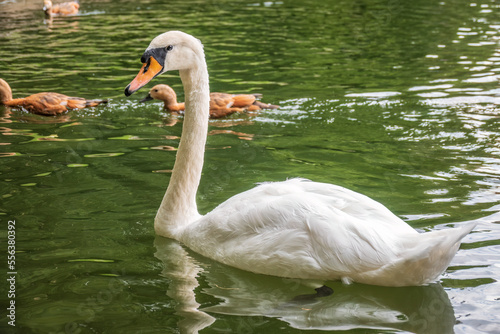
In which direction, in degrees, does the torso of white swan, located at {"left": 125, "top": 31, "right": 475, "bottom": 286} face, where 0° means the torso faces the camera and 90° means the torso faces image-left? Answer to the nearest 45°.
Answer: approximately 90°
